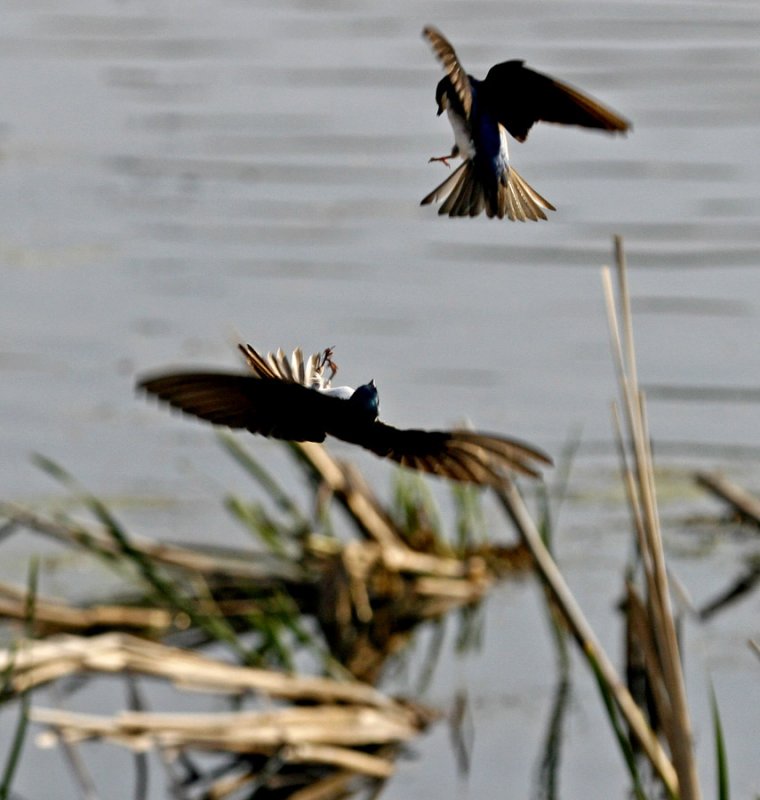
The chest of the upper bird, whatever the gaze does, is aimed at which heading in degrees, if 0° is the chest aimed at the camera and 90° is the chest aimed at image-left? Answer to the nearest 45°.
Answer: approximately 135°
